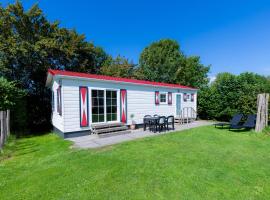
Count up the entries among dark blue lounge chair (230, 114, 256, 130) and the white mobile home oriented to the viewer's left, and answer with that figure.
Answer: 1

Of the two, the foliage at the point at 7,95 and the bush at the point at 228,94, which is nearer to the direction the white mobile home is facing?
the bush

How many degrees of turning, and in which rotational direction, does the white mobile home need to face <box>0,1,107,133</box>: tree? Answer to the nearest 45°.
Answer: approximately 180°

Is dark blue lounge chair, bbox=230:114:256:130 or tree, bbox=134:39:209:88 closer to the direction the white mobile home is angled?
the dark blue lounge chair

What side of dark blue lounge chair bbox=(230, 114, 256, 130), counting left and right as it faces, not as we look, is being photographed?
left

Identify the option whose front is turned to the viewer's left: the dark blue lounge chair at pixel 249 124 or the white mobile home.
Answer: the dark blue lounge chair

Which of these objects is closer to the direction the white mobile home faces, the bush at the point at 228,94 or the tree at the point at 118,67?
the bush

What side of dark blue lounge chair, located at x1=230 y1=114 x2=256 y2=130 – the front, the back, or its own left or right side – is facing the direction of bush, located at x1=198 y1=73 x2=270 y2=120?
right

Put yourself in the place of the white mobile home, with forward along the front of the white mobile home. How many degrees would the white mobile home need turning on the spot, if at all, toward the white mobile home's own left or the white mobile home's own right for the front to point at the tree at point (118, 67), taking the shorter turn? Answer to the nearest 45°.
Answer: approximately 135° to the white mobile home's own left

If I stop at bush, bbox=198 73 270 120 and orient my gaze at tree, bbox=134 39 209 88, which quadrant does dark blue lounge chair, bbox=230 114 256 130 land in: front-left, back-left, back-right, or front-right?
back-left

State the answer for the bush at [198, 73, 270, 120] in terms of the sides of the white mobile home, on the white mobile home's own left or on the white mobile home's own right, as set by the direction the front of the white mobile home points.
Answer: on the white mobile home's own left

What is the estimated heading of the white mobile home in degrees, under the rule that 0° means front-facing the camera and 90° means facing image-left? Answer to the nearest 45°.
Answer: approximately 315°

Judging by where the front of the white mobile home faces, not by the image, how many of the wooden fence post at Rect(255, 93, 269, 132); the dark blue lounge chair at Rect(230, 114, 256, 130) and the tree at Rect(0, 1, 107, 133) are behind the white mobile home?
1

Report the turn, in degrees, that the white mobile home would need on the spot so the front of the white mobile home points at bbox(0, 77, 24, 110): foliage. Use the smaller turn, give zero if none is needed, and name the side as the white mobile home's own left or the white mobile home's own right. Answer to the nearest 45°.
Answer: approximately 135° to the white mobile home's own right
